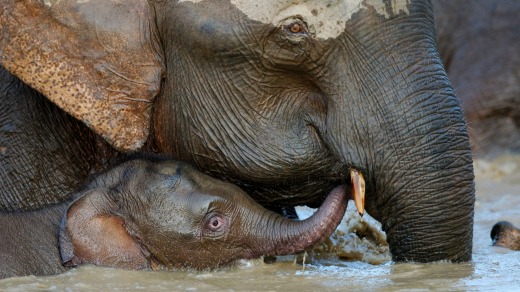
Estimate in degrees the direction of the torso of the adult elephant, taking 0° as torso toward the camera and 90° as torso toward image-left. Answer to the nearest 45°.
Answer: approximately 270°

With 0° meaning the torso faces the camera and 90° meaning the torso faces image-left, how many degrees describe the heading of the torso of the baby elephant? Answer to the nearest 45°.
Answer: approximately 270°
